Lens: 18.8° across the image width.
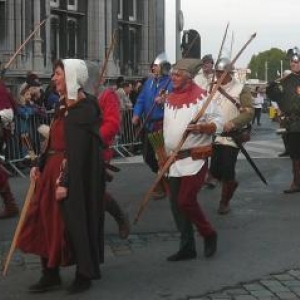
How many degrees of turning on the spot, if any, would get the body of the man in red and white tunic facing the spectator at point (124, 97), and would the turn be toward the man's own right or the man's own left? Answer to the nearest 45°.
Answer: approximately 135° to the man's own right

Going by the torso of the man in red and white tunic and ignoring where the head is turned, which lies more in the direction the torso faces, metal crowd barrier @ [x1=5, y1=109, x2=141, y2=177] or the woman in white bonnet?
the woman in white bonnet

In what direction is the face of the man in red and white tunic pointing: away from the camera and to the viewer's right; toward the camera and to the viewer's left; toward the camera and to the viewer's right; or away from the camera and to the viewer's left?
toward the camera and to the viewer's left

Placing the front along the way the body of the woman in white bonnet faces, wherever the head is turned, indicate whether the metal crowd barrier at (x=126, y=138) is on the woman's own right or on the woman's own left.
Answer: on the woman's own right

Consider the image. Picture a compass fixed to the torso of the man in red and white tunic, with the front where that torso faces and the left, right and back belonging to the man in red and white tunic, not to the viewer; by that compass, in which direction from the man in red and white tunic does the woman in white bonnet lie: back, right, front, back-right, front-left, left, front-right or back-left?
front

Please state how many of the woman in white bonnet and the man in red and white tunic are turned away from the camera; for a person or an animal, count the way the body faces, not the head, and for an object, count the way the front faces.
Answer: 0

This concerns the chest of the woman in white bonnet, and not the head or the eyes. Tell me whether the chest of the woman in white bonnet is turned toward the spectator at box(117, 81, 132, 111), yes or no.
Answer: no

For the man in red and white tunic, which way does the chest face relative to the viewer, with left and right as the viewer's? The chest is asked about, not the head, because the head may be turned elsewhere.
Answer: facing the viewer and to the left of the viewer

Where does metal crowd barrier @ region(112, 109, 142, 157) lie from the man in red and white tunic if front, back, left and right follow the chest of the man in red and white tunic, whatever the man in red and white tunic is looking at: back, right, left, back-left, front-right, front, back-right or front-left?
back-right

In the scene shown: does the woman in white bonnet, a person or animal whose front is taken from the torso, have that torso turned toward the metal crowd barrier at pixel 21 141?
no

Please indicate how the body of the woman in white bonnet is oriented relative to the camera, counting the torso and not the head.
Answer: to the viewer's left
